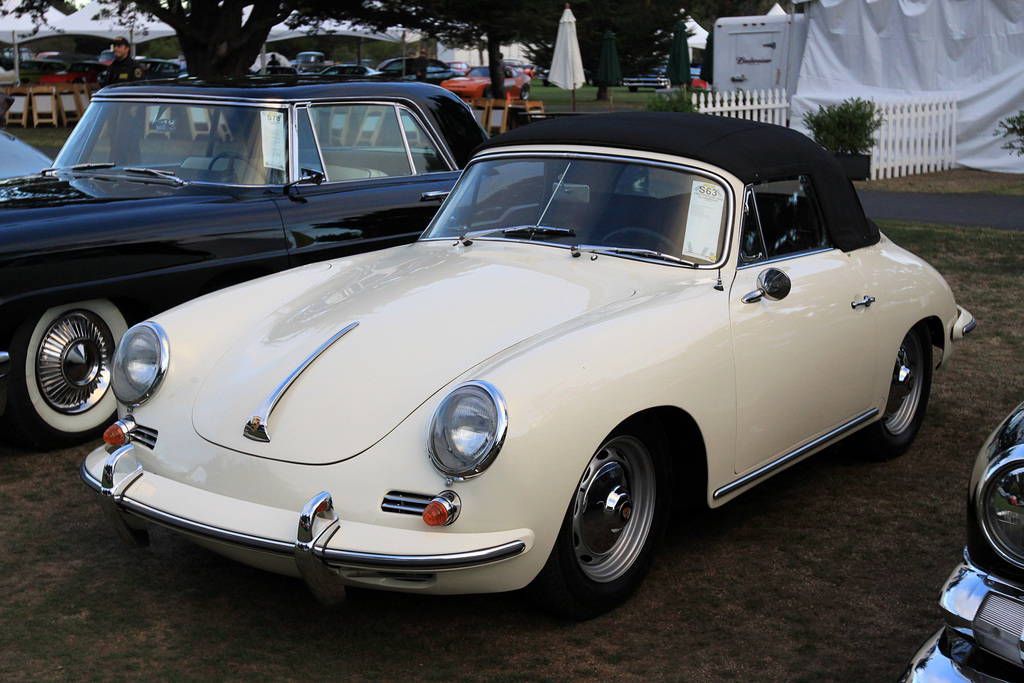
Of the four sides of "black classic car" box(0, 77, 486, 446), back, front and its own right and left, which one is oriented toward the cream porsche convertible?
left

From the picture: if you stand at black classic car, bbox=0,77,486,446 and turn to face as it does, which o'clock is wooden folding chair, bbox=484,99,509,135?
The wooden folding chair is roughly at 5 o'clock from the black classic car.

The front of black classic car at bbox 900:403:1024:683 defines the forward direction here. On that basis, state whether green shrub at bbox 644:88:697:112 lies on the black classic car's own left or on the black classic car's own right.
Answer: on the black classic car's own right

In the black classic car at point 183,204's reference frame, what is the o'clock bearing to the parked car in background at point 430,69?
The parked car in background is roughly at 5 o'clock from the black classic car.

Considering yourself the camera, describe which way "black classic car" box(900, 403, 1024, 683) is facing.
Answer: facing the viewer and to the left of the viewer
